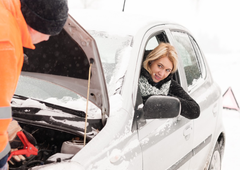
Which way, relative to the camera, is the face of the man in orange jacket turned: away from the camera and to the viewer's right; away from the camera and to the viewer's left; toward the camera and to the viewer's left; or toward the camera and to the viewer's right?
away from the camera and to the viewer's right

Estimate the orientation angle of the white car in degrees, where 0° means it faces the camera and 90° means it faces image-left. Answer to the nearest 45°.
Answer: approximately 45°

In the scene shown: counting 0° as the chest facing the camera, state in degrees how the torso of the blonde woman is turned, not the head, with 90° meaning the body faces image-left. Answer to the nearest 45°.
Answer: approximately 0°

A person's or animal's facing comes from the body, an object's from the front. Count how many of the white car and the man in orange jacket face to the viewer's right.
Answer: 1

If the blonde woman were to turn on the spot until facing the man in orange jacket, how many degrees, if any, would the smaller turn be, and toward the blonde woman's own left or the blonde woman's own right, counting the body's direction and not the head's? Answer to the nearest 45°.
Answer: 0° — they already face them

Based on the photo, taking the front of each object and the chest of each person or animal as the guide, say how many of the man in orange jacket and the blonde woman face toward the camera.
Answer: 1

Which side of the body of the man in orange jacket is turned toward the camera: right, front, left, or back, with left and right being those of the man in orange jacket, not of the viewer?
right
